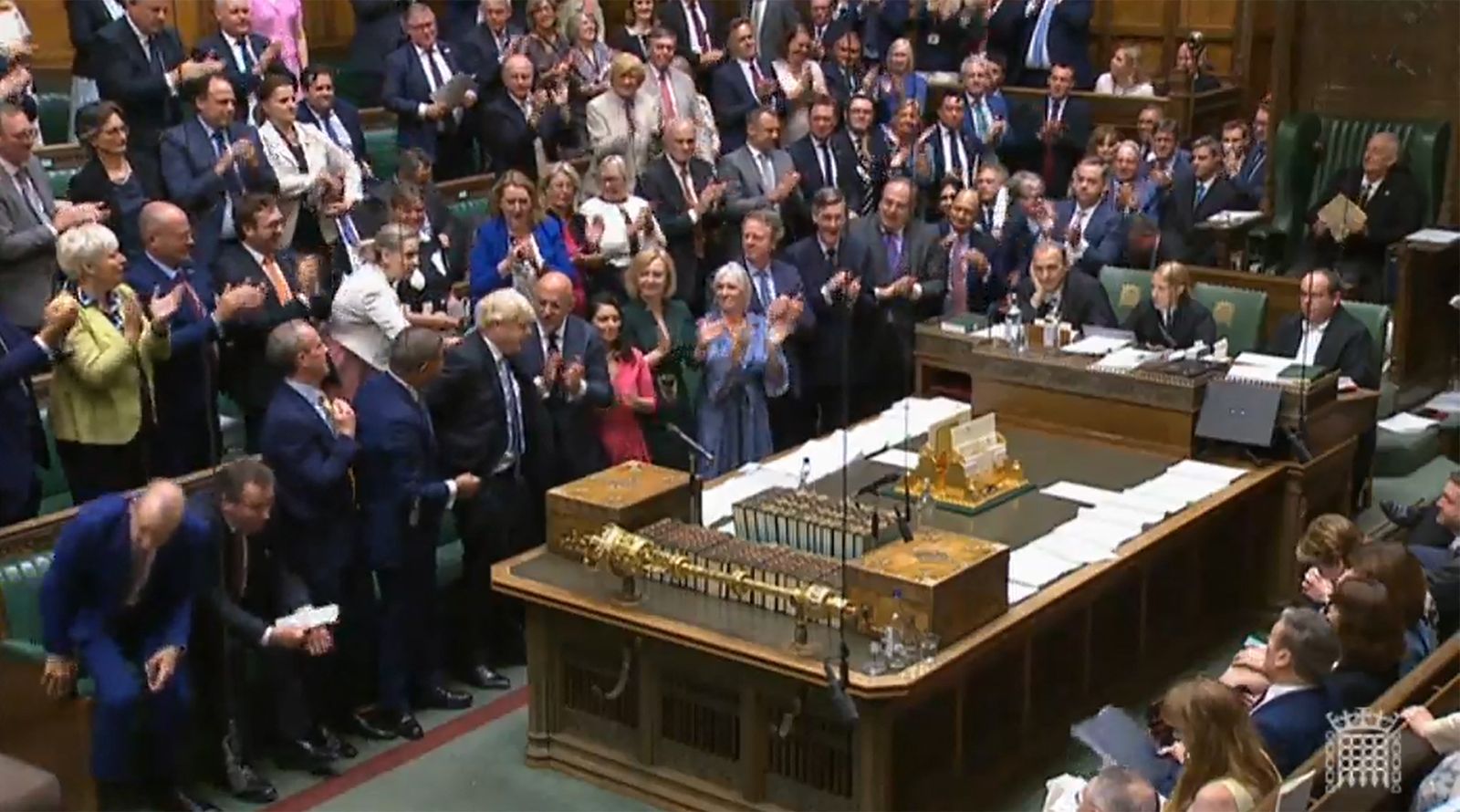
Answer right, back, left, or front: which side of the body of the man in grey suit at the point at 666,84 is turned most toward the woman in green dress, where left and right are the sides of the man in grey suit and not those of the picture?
front

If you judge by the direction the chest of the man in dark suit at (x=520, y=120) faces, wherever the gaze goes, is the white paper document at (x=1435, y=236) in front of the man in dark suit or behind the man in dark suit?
in front

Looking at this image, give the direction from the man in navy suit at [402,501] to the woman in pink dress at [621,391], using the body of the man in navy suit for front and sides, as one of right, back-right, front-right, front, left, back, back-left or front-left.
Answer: front-left

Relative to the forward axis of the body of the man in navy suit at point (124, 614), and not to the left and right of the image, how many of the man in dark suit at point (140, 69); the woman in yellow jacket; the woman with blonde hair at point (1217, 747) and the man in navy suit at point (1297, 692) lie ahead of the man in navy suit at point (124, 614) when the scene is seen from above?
2

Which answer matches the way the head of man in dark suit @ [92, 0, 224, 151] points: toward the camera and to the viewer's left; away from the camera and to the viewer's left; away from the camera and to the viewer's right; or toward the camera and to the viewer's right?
toward the camera and to the viewer's right

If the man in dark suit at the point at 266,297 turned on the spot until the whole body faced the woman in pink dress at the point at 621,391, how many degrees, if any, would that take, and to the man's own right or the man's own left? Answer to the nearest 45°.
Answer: approximately 45° to the man's own left

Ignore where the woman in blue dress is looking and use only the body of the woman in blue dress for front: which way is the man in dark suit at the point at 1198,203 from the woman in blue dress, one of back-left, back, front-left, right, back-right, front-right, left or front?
back-left

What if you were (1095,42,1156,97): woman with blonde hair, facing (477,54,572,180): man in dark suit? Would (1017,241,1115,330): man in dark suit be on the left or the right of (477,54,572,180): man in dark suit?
left
